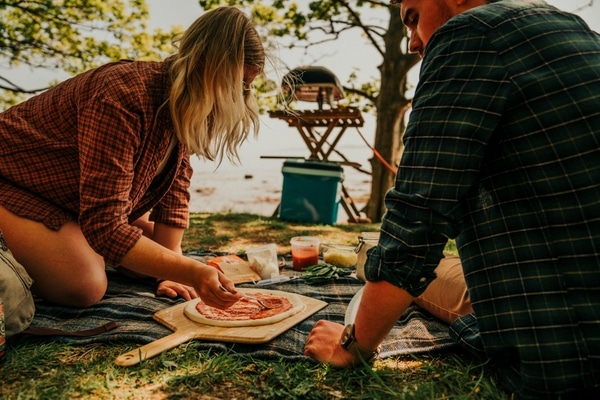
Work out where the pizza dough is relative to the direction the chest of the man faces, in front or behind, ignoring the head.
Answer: in front

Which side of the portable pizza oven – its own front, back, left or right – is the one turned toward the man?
front

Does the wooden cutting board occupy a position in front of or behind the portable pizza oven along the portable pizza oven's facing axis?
in front

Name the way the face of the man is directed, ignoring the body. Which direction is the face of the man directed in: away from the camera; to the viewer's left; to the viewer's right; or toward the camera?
to the viewer's left

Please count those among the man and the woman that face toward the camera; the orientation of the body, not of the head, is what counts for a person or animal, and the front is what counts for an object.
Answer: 0

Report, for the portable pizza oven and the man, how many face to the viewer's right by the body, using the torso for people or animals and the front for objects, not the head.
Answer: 0

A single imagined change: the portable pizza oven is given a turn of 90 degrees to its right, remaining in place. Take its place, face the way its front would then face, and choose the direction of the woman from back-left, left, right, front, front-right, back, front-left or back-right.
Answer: left

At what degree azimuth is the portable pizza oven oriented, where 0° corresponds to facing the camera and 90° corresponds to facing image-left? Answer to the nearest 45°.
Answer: approximately 0°

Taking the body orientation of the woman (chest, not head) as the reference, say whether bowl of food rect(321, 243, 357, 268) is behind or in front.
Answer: in front

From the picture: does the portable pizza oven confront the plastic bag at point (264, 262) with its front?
yes

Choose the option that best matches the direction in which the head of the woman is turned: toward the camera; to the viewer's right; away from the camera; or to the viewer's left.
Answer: to the viewer's right

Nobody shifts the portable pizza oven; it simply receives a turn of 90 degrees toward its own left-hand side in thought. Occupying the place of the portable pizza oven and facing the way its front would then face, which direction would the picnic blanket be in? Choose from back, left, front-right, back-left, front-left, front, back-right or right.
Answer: right

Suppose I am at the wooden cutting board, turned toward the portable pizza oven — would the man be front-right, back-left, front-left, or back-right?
back-right

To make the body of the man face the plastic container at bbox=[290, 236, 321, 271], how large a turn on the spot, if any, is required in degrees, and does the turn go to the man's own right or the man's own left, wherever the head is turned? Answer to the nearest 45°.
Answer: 0° — they already face it

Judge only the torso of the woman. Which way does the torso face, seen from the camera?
to the viewer's right

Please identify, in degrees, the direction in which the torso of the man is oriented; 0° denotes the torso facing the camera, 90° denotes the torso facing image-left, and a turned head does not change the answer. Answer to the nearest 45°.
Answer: approximately 135°
